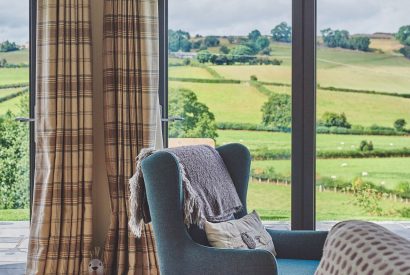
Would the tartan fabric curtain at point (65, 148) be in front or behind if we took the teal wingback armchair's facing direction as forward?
behind

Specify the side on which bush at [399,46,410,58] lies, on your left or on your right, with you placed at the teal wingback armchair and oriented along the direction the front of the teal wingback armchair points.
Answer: on your left

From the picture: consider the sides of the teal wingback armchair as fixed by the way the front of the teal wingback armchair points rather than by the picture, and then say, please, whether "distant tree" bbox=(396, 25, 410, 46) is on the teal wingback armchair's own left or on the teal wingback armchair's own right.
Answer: on the teal wingback armchair's own left

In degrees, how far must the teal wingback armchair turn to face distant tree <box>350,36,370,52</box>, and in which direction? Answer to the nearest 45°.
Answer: approximately 90° to its left

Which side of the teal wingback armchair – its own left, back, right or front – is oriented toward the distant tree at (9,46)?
back

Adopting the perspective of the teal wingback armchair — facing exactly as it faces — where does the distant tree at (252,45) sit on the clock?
The distant tree is roughly at 8 o'clock from the teal wingback armchair.

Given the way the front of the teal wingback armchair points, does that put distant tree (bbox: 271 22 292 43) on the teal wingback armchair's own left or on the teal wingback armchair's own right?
on the teal wingback armchair's own left

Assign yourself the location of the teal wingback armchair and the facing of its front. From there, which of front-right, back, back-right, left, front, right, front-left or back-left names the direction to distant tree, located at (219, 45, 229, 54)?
back-left

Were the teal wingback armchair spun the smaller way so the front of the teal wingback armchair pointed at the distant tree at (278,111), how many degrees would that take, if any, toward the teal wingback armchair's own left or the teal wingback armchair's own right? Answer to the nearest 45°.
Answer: approximately 135° to the teal wingback armchair's own left

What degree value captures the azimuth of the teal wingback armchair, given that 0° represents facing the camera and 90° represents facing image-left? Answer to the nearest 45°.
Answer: approximately 315°
